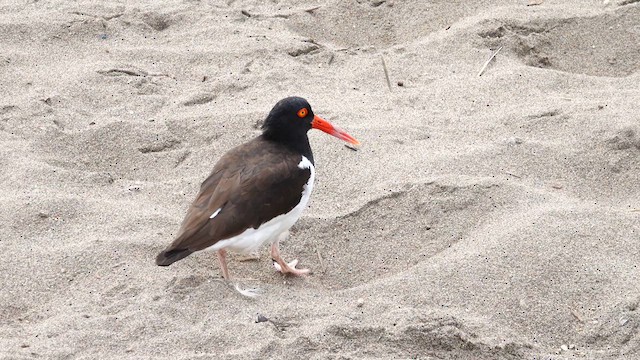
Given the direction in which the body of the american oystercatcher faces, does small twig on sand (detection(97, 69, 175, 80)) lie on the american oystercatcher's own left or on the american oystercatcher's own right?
on the american oystercatcher's own left

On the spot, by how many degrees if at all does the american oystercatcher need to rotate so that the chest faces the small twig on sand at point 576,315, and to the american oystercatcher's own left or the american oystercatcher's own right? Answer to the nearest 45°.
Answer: approximately 45° to the american oystercatcher's own right

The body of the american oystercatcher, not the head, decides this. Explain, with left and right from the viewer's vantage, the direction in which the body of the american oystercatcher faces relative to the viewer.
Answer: facing to the right of the viewer

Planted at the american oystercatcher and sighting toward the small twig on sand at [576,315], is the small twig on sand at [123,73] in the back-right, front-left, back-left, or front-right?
back-left
